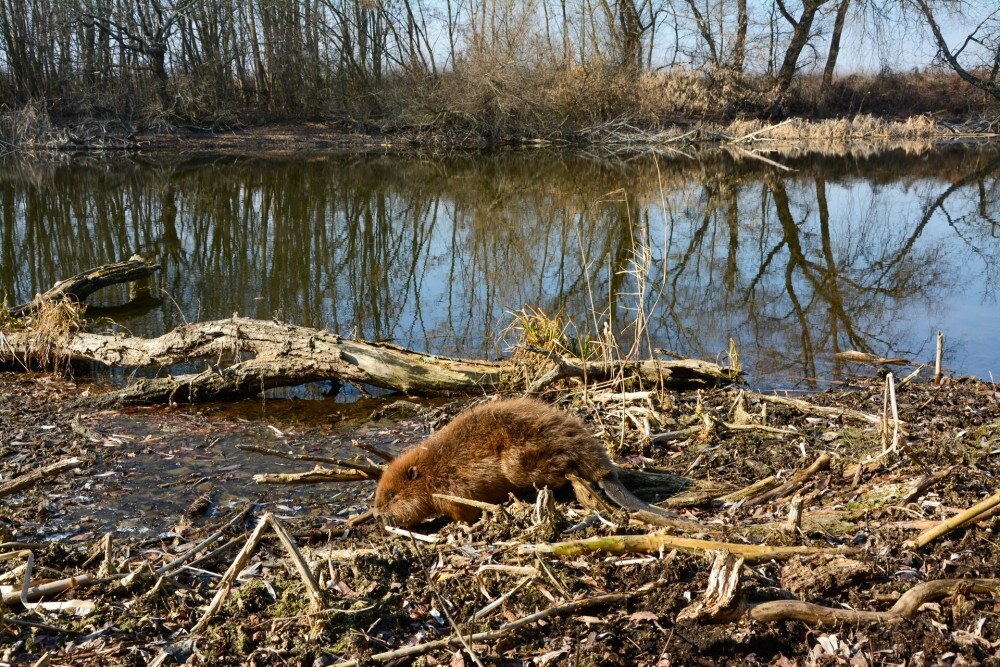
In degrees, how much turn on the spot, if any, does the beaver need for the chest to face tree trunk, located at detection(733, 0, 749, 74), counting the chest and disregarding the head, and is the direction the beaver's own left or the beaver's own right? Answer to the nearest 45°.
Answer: approximately 90° to the beaver's own right

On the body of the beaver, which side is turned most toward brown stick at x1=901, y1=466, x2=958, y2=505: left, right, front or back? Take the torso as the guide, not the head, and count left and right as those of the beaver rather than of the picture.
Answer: back

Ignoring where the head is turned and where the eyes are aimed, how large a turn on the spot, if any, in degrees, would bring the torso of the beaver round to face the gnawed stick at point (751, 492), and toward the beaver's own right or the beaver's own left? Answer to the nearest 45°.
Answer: approximately 180°

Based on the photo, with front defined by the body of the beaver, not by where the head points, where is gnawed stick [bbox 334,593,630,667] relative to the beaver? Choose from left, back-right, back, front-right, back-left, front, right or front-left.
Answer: left

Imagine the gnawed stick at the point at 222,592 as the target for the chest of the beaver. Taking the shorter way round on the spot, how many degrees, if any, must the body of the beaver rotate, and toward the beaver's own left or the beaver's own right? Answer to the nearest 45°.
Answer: approximately 45° to the beaver's own left

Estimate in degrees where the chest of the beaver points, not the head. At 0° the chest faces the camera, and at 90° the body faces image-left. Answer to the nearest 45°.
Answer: approximately 90°

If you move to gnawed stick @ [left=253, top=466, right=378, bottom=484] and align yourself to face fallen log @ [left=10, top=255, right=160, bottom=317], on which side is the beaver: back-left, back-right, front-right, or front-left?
back-right

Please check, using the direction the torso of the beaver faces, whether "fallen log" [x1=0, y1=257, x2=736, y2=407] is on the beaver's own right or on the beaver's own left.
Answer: on the beaver's own right

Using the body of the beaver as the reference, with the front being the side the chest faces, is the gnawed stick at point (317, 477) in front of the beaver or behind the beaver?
in front

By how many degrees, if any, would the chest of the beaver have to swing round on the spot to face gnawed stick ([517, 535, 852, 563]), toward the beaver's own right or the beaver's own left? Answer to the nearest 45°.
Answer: approximately 135° to the beaver's own left

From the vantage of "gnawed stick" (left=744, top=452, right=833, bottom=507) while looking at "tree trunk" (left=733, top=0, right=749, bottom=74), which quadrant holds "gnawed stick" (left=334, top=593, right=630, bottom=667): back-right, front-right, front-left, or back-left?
back-left

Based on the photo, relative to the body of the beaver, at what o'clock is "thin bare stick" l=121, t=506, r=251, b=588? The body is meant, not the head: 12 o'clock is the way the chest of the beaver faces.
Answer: The thin bare stick is roughly at 11 o'clock from the beaver.

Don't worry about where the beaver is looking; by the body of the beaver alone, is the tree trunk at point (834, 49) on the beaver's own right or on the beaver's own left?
on the beaver's own right

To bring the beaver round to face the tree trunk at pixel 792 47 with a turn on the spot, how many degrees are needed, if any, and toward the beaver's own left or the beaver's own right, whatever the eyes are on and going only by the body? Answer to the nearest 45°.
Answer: approximately 90° to the beaver's own right
